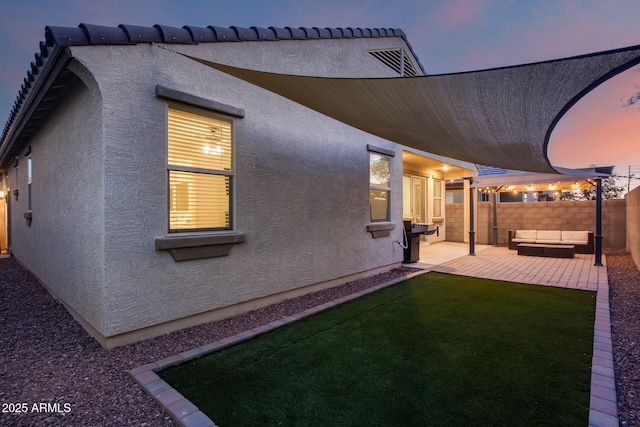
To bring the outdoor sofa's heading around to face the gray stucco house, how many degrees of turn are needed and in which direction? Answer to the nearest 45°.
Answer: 0° — it already faces it

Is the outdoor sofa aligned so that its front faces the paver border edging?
yes

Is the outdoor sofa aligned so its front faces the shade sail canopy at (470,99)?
yes

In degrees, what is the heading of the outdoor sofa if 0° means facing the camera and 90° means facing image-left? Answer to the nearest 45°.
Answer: approximately 0°
